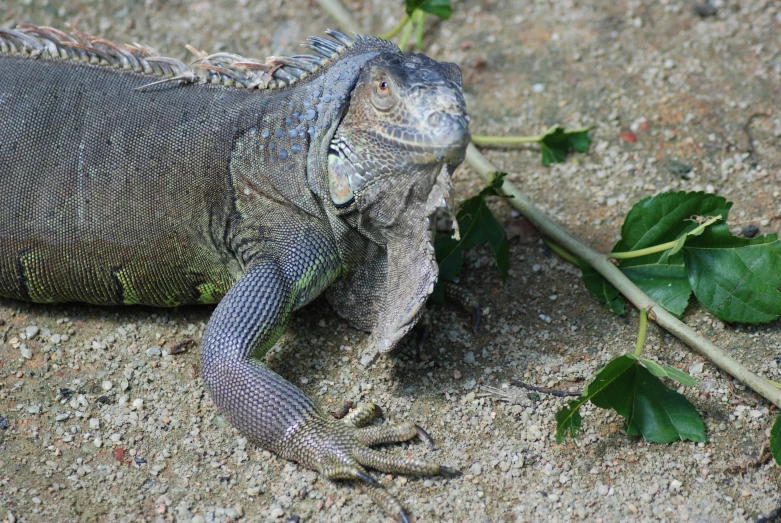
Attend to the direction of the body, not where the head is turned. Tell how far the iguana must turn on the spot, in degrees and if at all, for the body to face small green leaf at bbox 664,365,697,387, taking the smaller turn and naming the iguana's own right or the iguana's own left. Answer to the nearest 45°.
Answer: approximately 45° to the iguana's own right

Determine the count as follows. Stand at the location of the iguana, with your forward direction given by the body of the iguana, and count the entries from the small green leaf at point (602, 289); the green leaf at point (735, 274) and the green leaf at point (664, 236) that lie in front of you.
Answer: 3

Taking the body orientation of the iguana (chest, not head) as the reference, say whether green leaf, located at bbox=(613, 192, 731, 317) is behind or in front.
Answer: in front

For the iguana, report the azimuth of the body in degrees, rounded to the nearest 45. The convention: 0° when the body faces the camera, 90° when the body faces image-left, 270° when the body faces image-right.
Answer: approximately 270°

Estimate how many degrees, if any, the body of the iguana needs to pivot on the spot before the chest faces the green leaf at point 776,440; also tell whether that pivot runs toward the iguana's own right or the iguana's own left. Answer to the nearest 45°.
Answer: approximately 45° to the iguana's own right

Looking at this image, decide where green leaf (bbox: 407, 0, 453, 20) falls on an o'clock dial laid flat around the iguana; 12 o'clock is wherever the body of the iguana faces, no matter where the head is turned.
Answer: The green leaf is roughly at 10 o'clock from the iguana.

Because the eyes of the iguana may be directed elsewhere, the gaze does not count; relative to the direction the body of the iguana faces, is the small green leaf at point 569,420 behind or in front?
in front

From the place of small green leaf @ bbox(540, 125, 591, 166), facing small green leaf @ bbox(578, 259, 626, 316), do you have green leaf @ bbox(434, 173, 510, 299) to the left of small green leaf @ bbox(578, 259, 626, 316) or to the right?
right

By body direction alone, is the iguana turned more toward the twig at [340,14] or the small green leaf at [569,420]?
the small green leaf

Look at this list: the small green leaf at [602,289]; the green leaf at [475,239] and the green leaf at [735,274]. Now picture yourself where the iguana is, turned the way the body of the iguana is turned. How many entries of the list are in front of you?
3

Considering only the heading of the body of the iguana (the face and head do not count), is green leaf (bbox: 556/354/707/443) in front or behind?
in front

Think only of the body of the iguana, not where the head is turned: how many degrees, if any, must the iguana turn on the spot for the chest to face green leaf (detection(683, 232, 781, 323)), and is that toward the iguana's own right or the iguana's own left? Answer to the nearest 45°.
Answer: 0° — it already faces it
